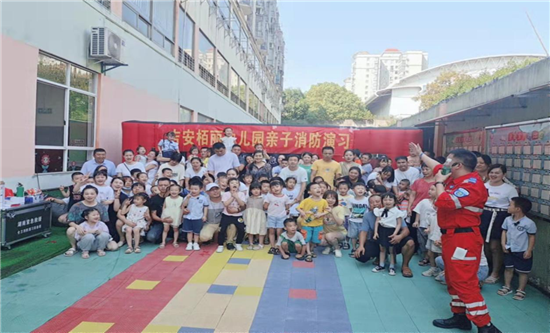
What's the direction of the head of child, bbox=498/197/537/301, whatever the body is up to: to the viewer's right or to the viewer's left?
to the viewer's left

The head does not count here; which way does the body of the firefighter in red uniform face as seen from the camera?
to the viewer's left

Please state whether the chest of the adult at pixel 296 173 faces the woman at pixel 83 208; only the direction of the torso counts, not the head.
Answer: no

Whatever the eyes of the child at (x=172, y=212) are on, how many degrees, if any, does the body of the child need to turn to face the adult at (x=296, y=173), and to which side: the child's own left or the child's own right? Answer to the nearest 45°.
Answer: approximately 90° to the child's own left

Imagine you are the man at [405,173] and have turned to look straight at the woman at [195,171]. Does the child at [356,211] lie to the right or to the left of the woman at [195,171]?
left

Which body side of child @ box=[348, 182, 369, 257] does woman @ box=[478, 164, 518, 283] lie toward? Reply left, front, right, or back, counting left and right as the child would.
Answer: left

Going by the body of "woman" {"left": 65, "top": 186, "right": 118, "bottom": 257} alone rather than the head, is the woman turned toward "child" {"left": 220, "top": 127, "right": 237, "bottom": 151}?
no

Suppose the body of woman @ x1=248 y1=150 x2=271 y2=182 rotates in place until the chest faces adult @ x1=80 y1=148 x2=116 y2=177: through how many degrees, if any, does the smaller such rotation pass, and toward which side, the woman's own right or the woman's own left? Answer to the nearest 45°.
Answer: approximately 90° to the woman's own right

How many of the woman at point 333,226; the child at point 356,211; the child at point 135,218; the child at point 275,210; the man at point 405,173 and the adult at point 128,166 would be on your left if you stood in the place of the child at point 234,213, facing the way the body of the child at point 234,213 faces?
4

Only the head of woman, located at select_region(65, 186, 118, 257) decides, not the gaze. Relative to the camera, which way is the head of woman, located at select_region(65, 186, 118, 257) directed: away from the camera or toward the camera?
toward the camera

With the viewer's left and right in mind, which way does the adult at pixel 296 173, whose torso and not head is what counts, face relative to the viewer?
facing the viewer

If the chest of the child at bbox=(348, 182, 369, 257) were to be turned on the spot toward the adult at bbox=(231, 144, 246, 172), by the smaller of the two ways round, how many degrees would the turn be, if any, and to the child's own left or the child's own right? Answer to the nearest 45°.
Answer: approximately 135° to the child's own right

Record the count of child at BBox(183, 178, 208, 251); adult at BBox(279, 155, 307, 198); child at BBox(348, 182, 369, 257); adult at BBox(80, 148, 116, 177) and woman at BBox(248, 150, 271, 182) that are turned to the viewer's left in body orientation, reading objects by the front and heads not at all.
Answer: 0

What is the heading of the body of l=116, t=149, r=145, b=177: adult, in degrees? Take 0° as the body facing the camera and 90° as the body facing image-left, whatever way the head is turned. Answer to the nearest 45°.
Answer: approximately 0°

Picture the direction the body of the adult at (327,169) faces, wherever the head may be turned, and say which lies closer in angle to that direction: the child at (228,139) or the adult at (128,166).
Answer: the adult

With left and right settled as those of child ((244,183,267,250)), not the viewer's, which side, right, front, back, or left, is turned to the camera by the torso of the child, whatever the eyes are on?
front

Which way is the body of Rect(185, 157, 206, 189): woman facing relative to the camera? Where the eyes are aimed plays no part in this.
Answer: toward the camera

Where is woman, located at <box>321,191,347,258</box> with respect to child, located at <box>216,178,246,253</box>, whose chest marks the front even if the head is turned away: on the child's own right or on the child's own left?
on the child's own left

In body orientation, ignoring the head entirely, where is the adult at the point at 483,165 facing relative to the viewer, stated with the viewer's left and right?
facing the viewer and to the left of the viewer

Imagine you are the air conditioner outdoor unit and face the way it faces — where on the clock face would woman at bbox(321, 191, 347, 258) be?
The woman is roughly at 12 o'clock from the air conditioner outdoor unit.

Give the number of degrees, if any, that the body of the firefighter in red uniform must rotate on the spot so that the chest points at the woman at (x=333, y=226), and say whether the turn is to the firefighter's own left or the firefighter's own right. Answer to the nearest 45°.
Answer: approximately 45° to the firefighter's own right

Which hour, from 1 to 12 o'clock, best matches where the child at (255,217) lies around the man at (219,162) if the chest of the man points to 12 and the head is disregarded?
The child is roughly at 11 o'clock from the man.
